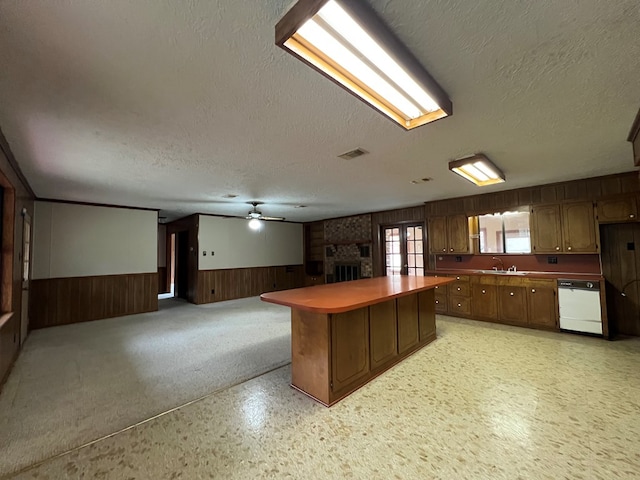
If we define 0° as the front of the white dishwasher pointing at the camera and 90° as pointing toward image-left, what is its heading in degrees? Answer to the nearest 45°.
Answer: approximately 0°

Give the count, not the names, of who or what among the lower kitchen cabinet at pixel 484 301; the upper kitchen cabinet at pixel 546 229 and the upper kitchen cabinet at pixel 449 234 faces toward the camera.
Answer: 3

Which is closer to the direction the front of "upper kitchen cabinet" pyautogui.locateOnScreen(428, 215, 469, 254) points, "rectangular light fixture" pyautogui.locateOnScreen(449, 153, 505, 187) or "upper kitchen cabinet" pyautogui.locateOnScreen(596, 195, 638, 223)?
the rectangular light fixture

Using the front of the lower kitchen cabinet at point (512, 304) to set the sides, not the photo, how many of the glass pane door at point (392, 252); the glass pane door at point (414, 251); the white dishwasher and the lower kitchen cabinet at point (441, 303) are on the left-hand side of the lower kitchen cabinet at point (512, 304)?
1

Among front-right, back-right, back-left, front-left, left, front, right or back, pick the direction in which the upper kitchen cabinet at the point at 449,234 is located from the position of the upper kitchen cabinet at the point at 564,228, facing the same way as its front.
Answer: right

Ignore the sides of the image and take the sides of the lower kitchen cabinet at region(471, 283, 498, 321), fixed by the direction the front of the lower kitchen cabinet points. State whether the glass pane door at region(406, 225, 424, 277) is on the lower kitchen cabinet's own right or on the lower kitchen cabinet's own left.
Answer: on the lower kitchen cabinet's own right

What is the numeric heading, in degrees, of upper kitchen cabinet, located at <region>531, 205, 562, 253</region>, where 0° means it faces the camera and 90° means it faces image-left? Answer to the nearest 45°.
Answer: approximately 0°
